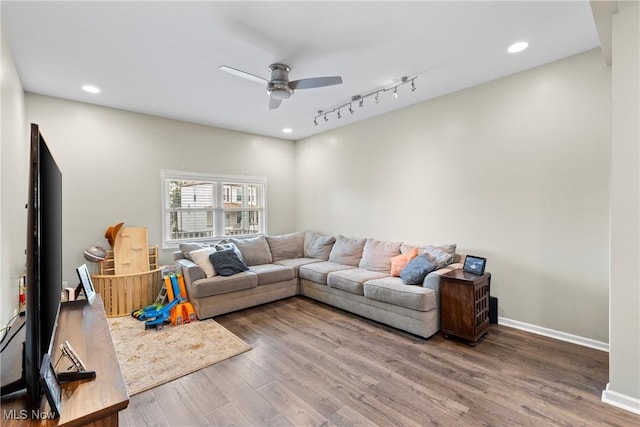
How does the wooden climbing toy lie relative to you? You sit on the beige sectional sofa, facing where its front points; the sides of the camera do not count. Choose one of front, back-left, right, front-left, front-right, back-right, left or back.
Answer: right

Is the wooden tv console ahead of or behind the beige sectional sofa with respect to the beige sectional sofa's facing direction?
ahead

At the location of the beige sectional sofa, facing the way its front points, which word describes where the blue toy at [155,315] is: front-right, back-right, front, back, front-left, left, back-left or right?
right

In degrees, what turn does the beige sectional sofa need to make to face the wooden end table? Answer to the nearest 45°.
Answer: approximately 45° to its left

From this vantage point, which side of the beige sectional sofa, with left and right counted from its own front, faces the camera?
front

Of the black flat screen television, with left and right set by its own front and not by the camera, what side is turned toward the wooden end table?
front

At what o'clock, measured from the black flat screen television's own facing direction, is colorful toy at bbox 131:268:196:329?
The colorful toy is roughly at 10 o'clock from the black flat screen television.

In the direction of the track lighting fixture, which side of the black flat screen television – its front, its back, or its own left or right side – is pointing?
front

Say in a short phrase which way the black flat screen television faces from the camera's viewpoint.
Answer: facing to the right of the viewer

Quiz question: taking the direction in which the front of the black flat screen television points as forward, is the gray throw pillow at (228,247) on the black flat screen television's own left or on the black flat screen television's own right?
on the black flat screen television's own left

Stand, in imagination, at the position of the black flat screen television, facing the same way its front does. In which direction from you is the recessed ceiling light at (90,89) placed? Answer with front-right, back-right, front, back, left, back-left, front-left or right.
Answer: left

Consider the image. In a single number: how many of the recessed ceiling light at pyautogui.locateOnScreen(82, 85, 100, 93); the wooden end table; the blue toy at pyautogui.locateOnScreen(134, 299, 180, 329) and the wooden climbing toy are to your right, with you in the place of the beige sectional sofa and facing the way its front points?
3

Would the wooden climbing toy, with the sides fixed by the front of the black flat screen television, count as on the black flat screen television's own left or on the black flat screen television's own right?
on the black flat screen television's own left

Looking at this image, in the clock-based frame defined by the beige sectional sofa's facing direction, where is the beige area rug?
The beige area rug is roughly at 12 o'clock from the beige sectional sofa.

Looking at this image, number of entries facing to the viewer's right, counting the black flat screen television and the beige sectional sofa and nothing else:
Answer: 1
